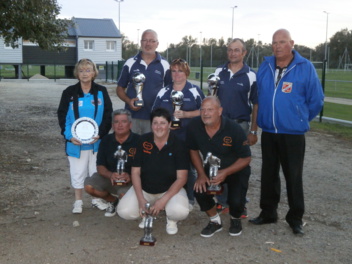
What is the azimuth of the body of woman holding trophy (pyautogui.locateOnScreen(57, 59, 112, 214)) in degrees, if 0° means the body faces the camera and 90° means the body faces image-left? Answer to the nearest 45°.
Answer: approximately 0°

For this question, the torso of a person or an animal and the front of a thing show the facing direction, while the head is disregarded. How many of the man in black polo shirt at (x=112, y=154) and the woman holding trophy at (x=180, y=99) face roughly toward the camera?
2

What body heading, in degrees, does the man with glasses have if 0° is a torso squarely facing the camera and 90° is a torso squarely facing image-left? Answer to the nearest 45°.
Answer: approximately 0°

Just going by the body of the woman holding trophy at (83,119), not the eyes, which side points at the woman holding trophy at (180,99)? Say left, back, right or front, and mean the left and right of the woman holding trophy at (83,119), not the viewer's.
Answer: left

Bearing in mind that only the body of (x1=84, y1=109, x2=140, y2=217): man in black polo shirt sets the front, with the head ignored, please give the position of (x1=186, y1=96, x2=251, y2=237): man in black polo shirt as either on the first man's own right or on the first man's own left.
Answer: on the first man's own left

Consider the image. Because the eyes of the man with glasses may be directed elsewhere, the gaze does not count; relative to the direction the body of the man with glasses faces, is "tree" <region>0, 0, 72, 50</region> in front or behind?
behind
